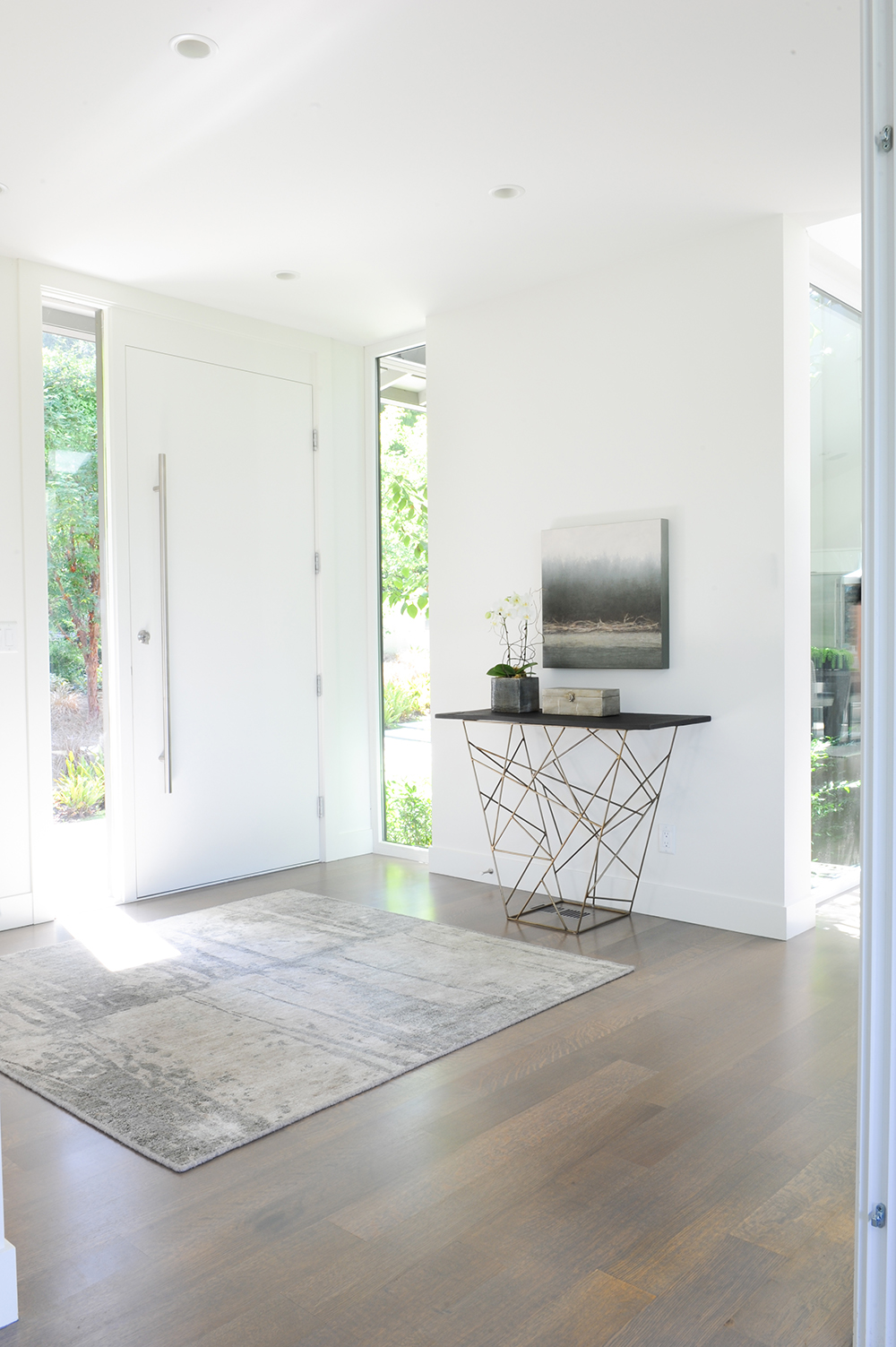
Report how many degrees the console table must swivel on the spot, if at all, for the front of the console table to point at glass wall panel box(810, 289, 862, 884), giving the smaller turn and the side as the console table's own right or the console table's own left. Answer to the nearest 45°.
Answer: approximately 135° to the console table's own left

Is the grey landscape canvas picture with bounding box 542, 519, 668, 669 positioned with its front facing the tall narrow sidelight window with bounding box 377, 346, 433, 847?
no

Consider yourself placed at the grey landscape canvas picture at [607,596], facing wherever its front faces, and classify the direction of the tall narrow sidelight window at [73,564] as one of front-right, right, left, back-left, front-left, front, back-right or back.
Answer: front-right

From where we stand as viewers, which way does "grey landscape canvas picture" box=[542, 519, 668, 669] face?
facing the viewer and to the left of the viewer

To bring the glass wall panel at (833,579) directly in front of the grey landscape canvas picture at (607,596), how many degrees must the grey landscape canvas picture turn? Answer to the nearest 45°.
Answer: approximately 135° to its left

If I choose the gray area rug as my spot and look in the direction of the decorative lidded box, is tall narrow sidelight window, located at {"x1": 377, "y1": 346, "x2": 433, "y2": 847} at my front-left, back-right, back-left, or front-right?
front-left

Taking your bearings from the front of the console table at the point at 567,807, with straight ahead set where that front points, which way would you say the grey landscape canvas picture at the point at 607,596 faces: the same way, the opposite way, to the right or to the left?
the same way

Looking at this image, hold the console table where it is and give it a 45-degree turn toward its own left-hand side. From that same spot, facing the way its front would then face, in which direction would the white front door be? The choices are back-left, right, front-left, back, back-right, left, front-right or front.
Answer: right

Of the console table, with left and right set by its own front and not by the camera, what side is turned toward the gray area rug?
front

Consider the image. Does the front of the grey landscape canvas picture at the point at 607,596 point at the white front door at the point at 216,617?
no

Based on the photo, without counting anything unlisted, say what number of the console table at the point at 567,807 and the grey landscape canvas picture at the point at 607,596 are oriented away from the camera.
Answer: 0

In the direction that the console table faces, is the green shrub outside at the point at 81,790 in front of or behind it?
in front

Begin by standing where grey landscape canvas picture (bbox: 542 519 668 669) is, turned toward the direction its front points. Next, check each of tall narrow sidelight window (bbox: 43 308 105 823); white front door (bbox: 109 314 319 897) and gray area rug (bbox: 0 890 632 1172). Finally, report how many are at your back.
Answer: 0
